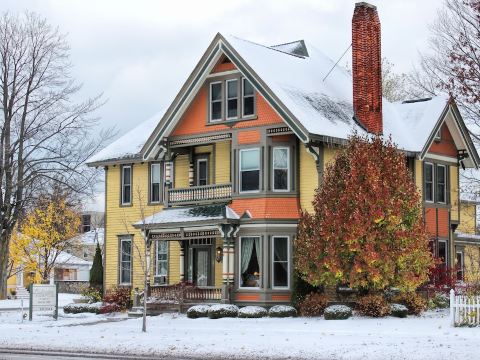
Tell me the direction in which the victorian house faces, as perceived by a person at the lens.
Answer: facing the viewer and to the left of the viewer

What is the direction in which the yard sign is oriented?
toward the camera

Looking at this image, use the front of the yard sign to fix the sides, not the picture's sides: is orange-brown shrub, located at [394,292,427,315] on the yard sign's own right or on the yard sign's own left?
on the yard sign's own left

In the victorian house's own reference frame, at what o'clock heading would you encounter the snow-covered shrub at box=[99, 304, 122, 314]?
The snow-covered shrub is roughly at 2 o'clock from the victorian house.

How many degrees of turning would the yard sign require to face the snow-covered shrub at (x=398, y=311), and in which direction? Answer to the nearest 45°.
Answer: approximately 45° to its left

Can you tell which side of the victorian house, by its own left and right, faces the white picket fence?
left

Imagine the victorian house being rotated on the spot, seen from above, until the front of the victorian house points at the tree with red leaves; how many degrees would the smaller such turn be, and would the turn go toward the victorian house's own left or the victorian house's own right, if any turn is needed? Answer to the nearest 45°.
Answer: approximately 90° to the victorian house's own left

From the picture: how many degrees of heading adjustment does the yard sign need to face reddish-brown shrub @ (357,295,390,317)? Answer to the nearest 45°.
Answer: approximately 45° to its left

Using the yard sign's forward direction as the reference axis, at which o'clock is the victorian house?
The victorian house is roughly at 9 o'clock from the yard sign.

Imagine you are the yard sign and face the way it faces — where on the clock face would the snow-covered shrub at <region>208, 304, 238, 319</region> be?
The snow-covered shrub is roughly at 10 o'clock from the yard sign.

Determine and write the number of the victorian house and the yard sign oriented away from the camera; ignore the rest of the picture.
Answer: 0

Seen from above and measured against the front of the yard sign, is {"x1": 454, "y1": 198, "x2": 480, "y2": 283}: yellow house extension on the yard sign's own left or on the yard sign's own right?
on the yard sign's own left

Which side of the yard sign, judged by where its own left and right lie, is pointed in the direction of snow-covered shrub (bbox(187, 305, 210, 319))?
left
